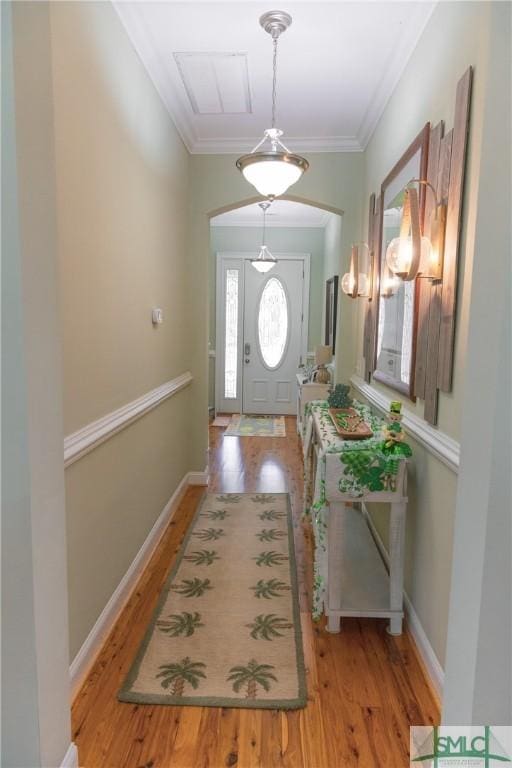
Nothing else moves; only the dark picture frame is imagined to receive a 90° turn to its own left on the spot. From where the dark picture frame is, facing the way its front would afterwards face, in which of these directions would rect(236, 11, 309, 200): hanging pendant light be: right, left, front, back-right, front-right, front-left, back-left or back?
front

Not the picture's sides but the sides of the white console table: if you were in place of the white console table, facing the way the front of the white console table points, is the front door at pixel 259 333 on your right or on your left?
on your right

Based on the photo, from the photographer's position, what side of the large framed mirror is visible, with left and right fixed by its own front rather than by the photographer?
left

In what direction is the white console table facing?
to the viewer's left

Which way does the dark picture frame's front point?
to the viewer's left

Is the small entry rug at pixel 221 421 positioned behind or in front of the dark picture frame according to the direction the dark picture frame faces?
in front

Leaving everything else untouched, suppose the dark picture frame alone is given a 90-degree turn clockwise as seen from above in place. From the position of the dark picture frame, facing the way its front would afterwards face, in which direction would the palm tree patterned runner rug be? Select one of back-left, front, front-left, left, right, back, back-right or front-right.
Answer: back

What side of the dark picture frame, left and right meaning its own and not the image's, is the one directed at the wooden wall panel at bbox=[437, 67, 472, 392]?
left

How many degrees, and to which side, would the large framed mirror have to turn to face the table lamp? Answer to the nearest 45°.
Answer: approximately 90° to its right

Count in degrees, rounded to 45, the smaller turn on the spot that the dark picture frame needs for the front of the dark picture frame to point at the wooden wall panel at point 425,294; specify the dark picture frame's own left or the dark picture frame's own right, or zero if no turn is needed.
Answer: approximately 90° to the dark picture frame's own left

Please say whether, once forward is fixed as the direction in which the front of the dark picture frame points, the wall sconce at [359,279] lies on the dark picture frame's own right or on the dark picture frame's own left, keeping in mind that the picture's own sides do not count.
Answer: on the dark picture frame's own left
